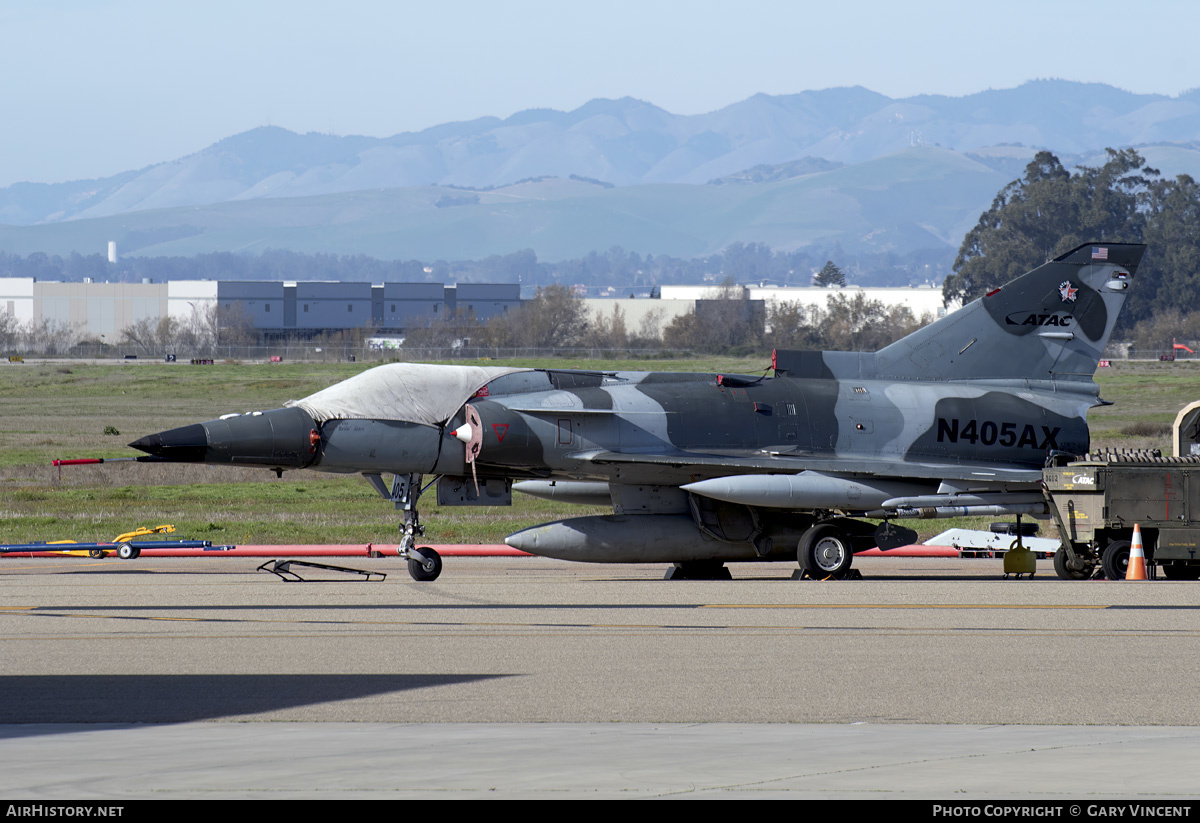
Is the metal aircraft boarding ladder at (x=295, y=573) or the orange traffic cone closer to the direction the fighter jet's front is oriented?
the metal aircraft boarding ladder

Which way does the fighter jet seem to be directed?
to the viewer's left

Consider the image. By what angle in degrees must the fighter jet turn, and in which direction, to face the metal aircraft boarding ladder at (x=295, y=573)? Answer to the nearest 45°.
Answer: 0° — it already faces it

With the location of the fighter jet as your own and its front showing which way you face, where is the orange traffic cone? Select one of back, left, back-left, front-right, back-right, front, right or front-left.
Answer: back

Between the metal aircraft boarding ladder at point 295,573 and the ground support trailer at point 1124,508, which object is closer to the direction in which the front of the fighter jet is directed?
the metal aircraft boarding ladder

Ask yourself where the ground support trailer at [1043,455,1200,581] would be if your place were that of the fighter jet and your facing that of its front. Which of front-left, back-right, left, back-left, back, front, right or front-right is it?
back
